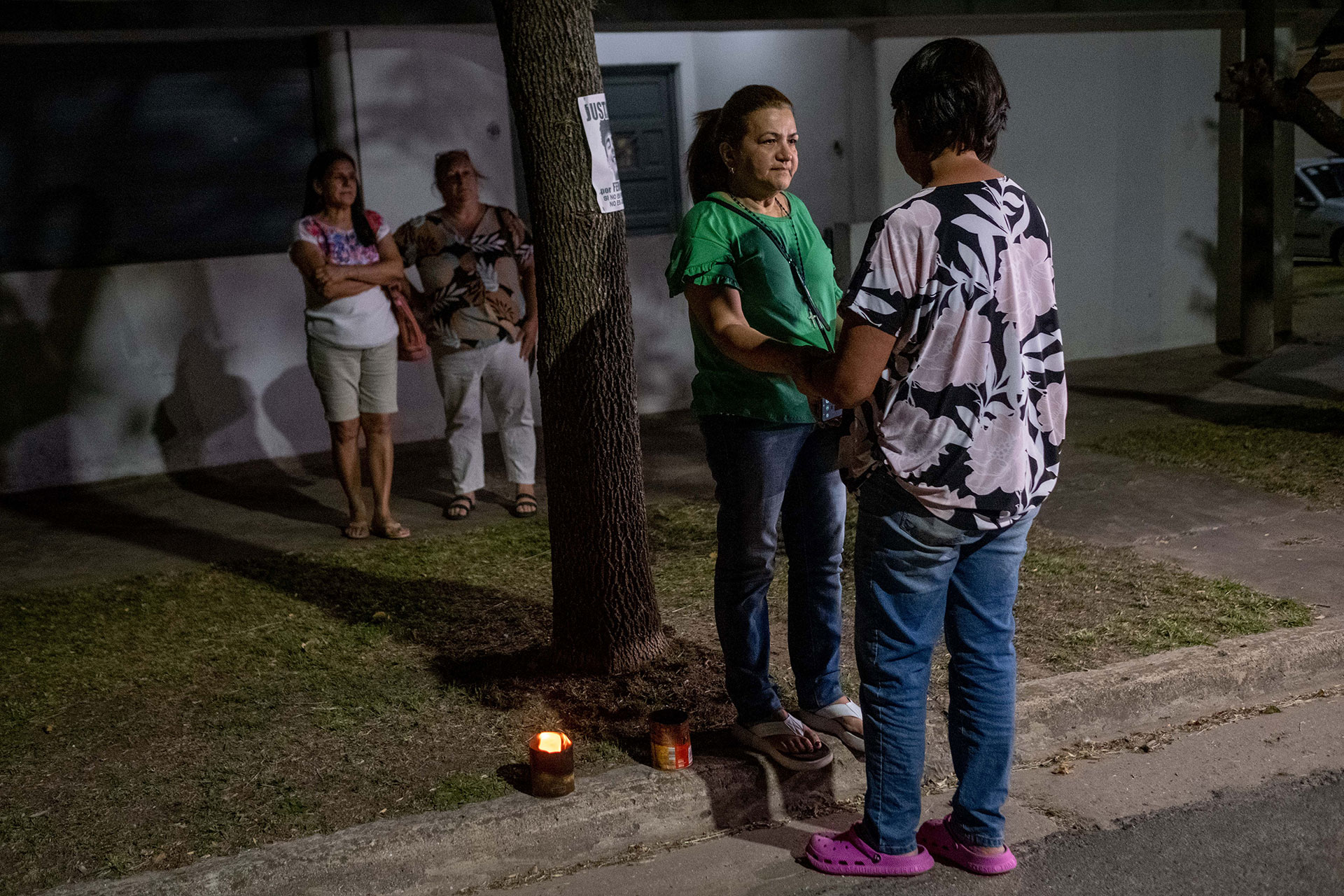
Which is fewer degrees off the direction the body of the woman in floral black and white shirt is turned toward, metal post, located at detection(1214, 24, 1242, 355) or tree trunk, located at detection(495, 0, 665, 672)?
the tree trunk

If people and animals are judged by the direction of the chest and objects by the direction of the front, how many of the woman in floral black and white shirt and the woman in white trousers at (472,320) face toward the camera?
1

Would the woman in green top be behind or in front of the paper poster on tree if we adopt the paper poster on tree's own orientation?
in front

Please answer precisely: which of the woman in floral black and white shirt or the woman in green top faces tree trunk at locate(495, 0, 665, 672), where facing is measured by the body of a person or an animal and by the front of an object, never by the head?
the woman in floral black and white shirt

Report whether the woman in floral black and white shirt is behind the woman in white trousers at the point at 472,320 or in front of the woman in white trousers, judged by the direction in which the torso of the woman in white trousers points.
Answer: in front

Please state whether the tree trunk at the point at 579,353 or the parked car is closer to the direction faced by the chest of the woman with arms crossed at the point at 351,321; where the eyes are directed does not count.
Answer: the tree trunk

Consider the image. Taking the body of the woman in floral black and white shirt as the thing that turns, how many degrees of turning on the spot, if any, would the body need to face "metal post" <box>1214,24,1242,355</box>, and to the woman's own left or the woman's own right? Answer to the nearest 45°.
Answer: approximately 45° to the woman's own right

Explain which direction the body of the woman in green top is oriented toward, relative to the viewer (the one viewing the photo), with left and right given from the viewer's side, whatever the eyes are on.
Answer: facing the viewer and to the right of the viewer

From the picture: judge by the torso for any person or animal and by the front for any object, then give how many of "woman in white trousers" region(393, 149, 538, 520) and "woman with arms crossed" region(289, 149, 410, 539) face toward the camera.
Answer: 2

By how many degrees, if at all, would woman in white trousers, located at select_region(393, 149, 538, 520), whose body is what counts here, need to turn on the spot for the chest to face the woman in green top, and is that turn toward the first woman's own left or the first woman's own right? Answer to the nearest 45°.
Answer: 0° — they already face them

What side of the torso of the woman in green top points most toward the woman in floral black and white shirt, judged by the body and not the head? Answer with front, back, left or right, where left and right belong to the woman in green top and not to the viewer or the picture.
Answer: front

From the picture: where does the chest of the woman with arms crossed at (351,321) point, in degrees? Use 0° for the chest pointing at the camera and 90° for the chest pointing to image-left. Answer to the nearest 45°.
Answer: approximately 0°

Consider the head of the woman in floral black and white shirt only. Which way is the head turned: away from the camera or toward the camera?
away from the camera
